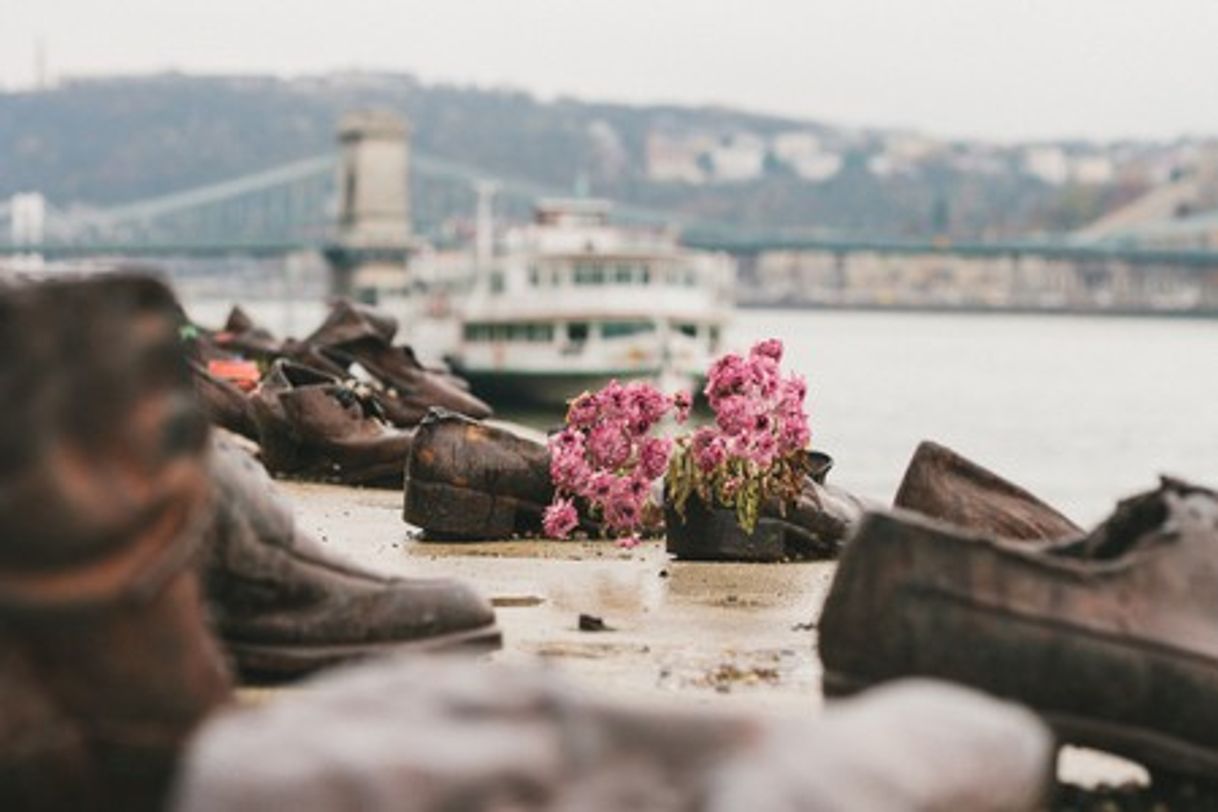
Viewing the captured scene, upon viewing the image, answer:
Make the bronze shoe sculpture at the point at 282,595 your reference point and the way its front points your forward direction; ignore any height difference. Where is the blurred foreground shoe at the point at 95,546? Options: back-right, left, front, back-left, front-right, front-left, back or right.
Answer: right

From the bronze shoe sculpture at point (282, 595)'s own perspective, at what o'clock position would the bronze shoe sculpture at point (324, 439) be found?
the bronze shoe sculpture at point (324, 439) is roughly at 9 o'clock from the bronze shoe sculpture at point (282, 595).

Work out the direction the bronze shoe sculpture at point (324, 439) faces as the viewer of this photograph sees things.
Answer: facing to the right of the viewer

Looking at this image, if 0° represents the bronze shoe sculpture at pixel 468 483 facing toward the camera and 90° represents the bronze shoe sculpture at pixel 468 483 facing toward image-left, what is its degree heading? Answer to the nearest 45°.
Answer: approximately 270°

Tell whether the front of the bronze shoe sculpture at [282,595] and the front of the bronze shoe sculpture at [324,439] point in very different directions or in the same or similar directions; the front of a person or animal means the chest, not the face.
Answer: same or similar directions

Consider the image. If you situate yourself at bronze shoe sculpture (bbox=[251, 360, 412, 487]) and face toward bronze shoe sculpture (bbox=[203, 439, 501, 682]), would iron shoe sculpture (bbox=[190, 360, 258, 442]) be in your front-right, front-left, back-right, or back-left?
back-right

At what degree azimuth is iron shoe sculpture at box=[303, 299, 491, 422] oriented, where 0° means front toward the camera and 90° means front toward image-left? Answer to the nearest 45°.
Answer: approximately 270°

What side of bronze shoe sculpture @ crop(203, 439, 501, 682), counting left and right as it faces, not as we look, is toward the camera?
right
